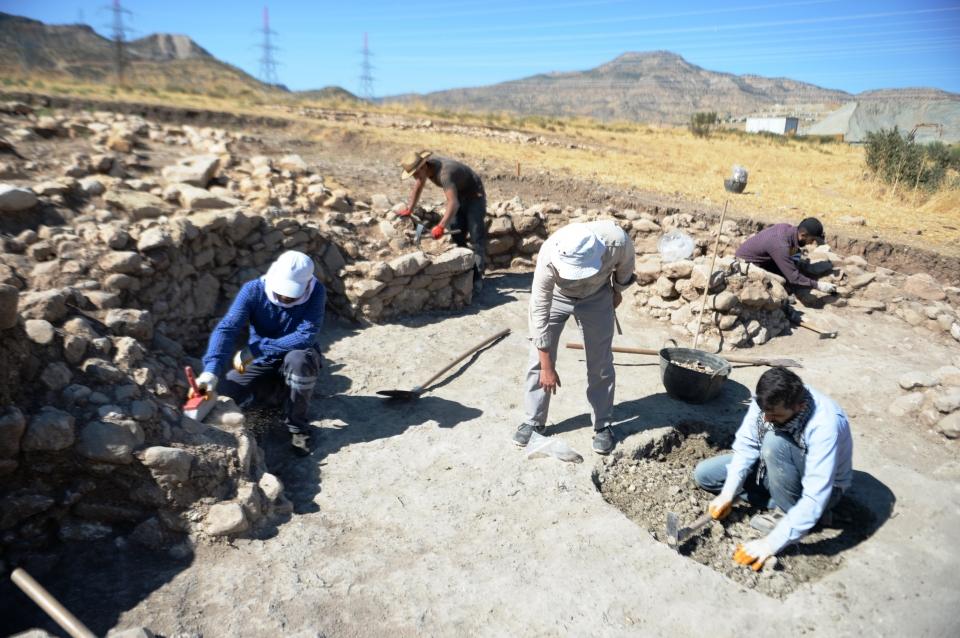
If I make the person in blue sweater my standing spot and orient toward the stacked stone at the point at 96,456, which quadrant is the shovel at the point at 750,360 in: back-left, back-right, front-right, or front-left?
back-left

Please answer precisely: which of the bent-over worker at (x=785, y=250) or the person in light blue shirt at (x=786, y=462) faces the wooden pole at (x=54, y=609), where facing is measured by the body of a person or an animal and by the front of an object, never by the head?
the person in light blue shirt

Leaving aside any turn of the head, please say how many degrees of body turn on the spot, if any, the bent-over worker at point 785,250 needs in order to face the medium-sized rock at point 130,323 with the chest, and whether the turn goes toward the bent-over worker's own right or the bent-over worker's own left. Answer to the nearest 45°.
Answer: approximately 135° to the bent-over worker's own right

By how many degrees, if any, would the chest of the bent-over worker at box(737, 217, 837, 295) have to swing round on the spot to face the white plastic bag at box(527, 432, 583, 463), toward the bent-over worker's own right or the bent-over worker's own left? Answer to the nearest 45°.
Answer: approximately 90° to the bent-over worker's own right

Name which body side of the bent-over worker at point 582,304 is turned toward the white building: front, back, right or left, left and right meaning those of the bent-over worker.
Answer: back

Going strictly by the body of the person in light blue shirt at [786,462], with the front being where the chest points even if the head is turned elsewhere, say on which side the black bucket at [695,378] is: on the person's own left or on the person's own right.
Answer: on the person's own right

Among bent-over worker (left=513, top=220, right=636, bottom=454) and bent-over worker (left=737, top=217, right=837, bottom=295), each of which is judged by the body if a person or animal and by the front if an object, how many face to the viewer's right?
1

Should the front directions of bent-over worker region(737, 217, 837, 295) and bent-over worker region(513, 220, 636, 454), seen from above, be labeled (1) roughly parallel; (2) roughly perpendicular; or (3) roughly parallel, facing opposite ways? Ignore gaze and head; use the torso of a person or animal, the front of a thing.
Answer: roughly perpendicular

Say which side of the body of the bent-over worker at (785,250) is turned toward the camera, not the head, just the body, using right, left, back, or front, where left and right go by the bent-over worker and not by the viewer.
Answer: right

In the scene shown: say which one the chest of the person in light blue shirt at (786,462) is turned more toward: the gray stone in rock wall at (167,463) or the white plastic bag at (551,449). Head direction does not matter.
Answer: the gray stone in rock wall

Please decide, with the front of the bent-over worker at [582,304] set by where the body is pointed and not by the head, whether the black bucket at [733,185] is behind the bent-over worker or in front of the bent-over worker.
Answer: behind

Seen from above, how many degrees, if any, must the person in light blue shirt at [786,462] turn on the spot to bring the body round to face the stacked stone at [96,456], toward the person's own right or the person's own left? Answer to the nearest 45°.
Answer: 0° — they already face it
